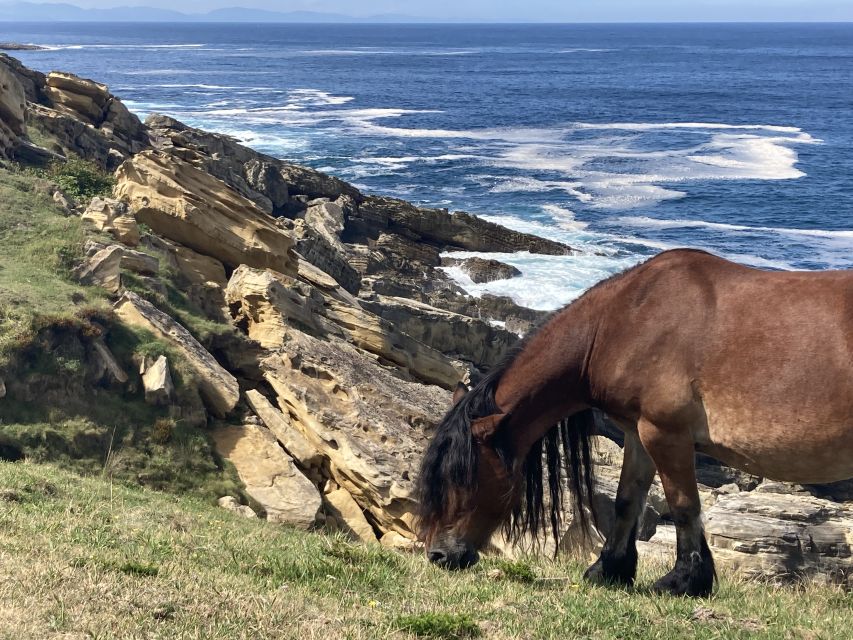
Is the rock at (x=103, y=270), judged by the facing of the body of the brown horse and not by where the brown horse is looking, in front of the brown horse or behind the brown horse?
in front

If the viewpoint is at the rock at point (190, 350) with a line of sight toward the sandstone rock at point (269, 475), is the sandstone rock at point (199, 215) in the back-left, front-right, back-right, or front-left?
back-left

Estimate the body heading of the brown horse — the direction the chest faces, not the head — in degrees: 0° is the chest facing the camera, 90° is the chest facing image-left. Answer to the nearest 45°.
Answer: approximately 90°

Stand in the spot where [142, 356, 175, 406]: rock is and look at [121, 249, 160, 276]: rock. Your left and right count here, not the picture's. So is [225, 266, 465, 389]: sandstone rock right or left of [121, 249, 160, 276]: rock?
right

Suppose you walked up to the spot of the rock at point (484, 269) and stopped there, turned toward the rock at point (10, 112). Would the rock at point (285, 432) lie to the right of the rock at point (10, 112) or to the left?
left

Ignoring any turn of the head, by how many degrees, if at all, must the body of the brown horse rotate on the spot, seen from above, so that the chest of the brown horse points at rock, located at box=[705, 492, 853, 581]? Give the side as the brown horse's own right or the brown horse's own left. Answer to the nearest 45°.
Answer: approximately 135° to the brown horse's own right

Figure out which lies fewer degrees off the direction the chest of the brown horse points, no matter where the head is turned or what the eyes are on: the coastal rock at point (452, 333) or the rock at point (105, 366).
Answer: the rock

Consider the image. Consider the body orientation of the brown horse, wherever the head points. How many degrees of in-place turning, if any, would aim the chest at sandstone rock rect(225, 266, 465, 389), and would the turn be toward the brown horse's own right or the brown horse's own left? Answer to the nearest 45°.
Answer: approximately 45° to the brown horse's own right

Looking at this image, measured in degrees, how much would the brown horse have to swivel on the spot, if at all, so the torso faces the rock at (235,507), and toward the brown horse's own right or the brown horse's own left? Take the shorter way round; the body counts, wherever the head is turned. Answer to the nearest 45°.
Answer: approximately 45° to the brown horse's own right

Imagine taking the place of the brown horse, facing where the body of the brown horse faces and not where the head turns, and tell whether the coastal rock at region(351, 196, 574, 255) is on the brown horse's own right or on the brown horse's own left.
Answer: on the brown horse's own right

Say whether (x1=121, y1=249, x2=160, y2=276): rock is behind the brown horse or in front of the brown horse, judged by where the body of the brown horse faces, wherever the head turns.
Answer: in front

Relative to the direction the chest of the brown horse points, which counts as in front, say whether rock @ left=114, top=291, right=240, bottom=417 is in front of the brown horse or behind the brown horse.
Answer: in front

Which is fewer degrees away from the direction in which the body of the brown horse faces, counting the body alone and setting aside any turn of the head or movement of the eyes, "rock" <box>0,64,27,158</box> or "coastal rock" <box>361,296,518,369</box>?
the rock
